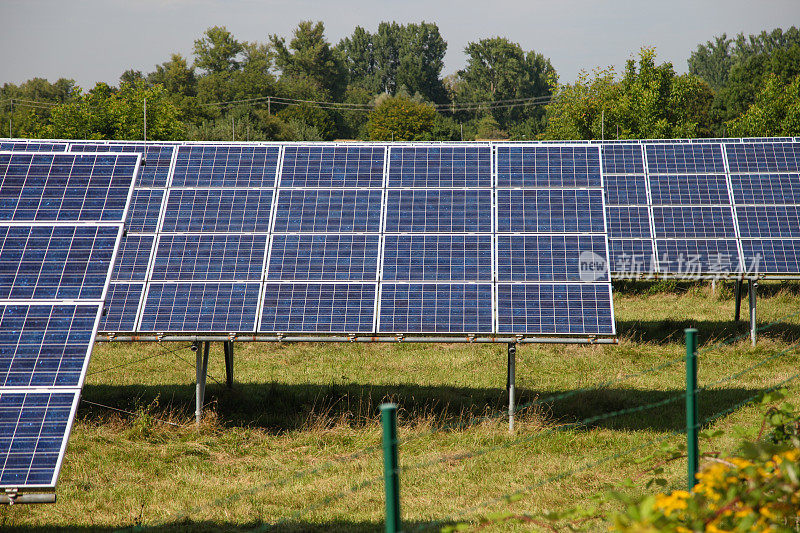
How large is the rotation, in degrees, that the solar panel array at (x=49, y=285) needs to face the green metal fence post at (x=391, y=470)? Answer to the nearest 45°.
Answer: approximately 45° to its left

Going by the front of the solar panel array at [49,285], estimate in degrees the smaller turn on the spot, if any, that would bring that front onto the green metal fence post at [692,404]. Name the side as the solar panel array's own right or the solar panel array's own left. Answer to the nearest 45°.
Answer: approximately 45° to the solar panel array's own left

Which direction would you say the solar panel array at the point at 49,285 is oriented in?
toward the camera

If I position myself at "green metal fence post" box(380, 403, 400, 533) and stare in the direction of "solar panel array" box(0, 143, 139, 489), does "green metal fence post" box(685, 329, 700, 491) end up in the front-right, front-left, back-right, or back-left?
back-right
